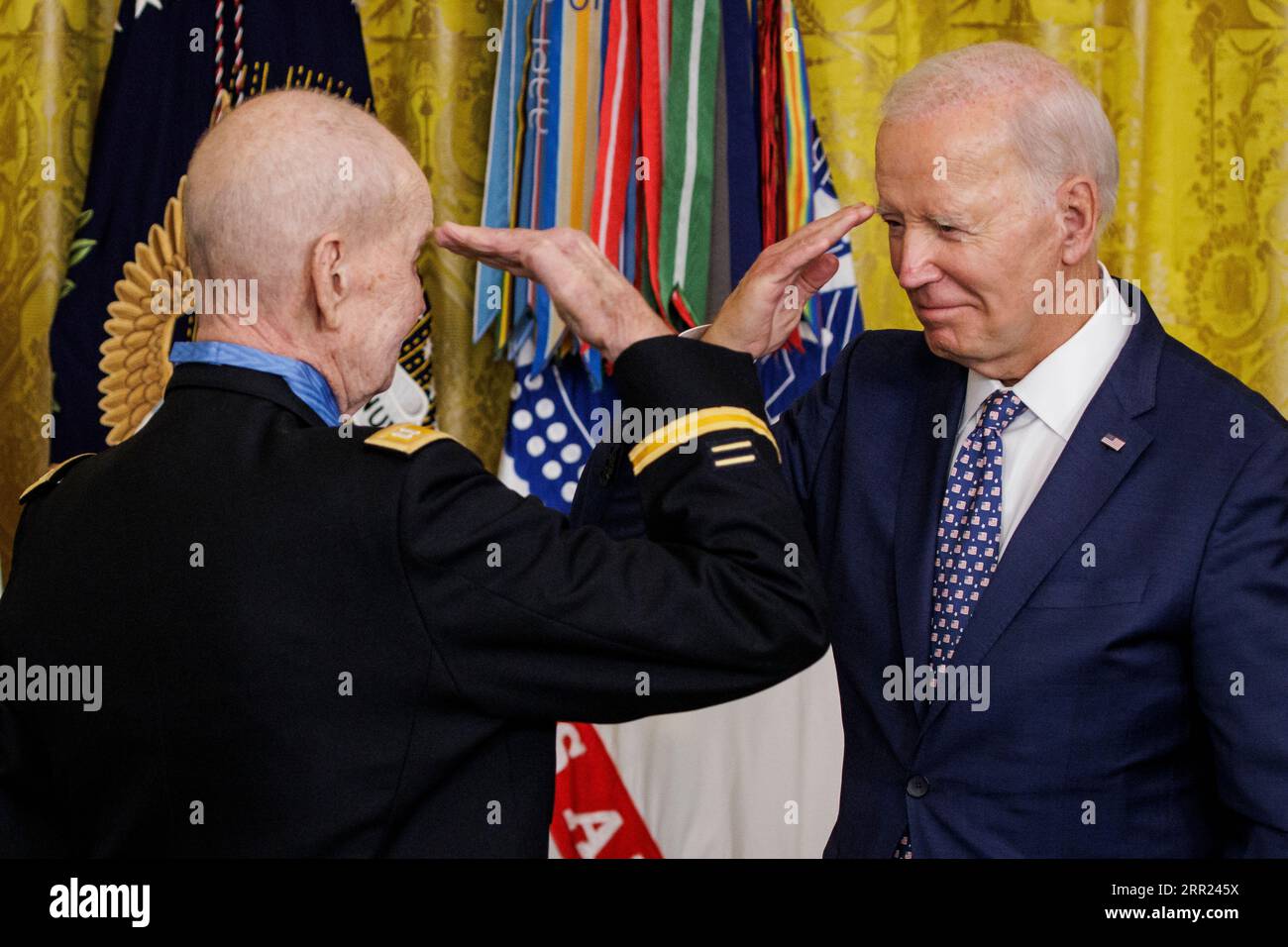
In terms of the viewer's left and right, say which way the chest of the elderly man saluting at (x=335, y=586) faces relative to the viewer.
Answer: facing away from the viewer and to the right of the viewer

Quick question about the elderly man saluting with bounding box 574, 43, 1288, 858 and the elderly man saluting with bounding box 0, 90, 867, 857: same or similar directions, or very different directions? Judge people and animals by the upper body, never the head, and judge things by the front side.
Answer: very different directions

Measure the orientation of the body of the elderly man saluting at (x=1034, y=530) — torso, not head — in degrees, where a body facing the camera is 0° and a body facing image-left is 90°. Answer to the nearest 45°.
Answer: approximately 45°

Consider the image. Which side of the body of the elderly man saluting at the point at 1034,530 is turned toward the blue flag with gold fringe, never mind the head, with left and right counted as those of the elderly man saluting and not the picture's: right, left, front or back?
right

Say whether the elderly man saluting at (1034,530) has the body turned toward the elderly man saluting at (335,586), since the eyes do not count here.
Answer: yes

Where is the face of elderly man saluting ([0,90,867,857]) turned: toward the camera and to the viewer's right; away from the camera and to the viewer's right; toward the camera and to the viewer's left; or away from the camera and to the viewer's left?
away from the camera and to the viewer's right
